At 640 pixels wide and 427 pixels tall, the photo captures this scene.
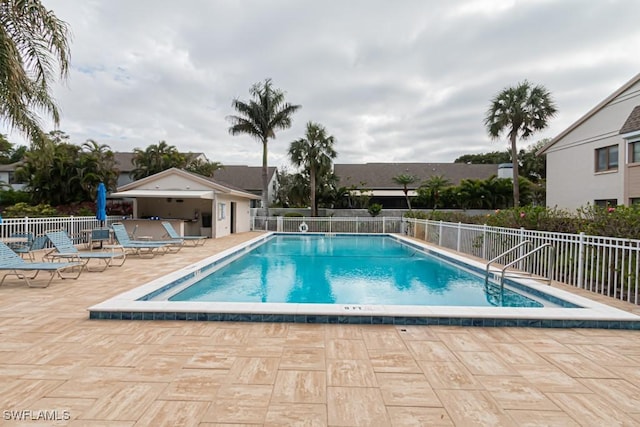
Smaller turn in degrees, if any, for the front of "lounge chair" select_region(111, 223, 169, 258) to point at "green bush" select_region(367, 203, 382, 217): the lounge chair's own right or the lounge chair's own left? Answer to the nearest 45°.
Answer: approximately 90° to the lounge chair's own left

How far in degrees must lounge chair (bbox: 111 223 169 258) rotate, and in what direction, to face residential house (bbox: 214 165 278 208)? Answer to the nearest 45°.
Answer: approximately 135° to its left

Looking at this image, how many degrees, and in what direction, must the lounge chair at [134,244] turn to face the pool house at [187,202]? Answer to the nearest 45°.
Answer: approximately 135° to its left

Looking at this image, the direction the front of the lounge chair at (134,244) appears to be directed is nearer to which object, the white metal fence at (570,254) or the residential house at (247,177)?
the white metal fence

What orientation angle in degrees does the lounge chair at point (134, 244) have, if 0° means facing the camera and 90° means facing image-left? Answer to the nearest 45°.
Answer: approximately 315°

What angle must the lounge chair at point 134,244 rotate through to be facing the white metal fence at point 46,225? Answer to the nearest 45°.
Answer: approximately 180°

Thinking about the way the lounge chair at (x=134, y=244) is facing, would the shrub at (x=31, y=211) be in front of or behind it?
behind

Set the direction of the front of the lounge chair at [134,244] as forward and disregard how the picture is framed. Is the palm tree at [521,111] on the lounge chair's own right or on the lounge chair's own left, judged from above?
on the lounge chair's own left

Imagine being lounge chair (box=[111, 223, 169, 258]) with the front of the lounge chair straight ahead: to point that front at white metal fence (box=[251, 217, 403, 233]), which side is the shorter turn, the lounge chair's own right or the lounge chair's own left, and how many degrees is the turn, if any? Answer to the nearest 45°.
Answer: approximately 90° to the lounge chair's own left

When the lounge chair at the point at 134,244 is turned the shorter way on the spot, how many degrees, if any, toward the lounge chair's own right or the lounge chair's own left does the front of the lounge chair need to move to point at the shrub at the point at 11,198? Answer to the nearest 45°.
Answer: approximately 135° to the lounge chair's own left
